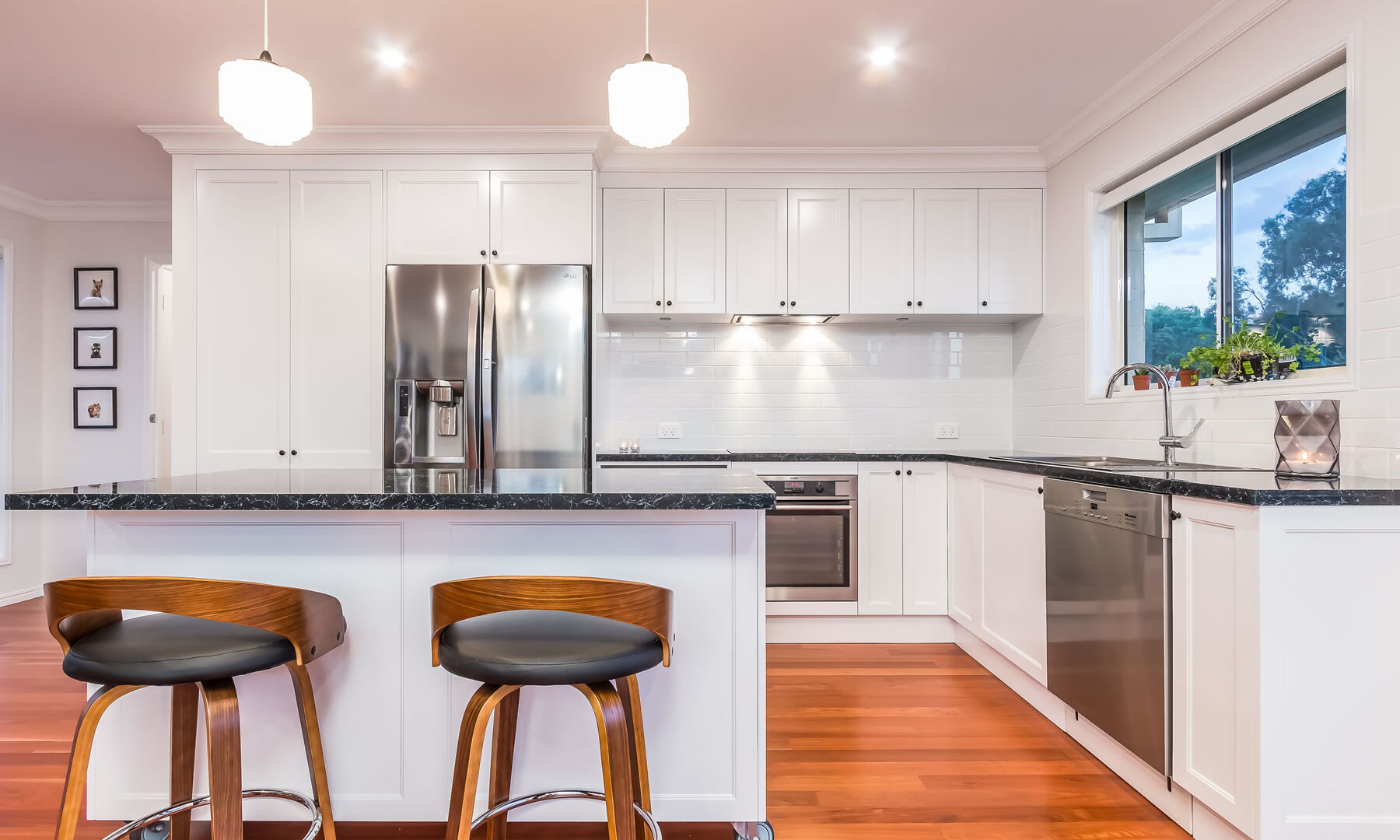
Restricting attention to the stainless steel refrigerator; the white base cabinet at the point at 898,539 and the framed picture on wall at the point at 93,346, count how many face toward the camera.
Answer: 3

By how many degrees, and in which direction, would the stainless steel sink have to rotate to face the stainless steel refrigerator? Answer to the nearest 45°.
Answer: approximately 45° to its right

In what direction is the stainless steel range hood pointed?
toward the camera

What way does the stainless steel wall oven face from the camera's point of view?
toward the camera

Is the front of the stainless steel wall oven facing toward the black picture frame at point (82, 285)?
no

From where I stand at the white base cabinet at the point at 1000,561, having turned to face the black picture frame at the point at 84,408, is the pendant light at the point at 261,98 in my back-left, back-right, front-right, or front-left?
front-left

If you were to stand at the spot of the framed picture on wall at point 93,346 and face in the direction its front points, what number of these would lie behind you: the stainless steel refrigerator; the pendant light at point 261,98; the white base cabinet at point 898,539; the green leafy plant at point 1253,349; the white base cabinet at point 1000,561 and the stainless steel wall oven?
0

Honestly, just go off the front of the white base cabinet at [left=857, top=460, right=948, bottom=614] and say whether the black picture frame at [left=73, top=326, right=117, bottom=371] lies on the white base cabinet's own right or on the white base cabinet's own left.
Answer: on the white base cabinet's own right

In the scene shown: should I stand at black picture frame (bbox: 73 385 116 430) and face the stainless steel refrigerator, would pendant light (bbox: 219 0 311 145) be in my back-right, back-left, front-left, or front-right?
front-right

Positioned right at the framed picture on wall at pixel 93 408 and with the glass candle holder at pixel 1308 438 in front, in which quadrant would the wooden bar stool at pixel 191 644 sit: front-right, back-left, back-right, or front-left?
front-right

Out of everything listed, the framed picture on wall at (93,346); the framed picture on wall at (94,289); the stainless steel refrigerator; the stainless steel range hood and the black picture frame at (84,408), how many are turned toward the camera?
5

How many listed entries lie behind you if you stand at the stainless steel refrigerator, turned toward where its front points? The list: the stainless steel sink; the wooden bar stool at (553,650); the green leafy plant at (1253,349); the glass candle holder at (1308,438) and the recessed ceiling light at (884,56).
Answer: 0

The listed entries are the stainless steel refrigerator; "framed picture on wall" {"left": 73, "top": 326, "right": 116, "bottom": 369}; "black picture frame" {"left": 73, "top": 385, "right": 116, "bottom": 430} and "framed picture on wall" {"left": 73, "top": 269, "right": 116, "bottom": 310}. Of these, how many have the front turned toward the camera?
4

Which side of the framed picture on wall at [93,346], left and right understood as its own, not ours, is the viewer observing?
front
